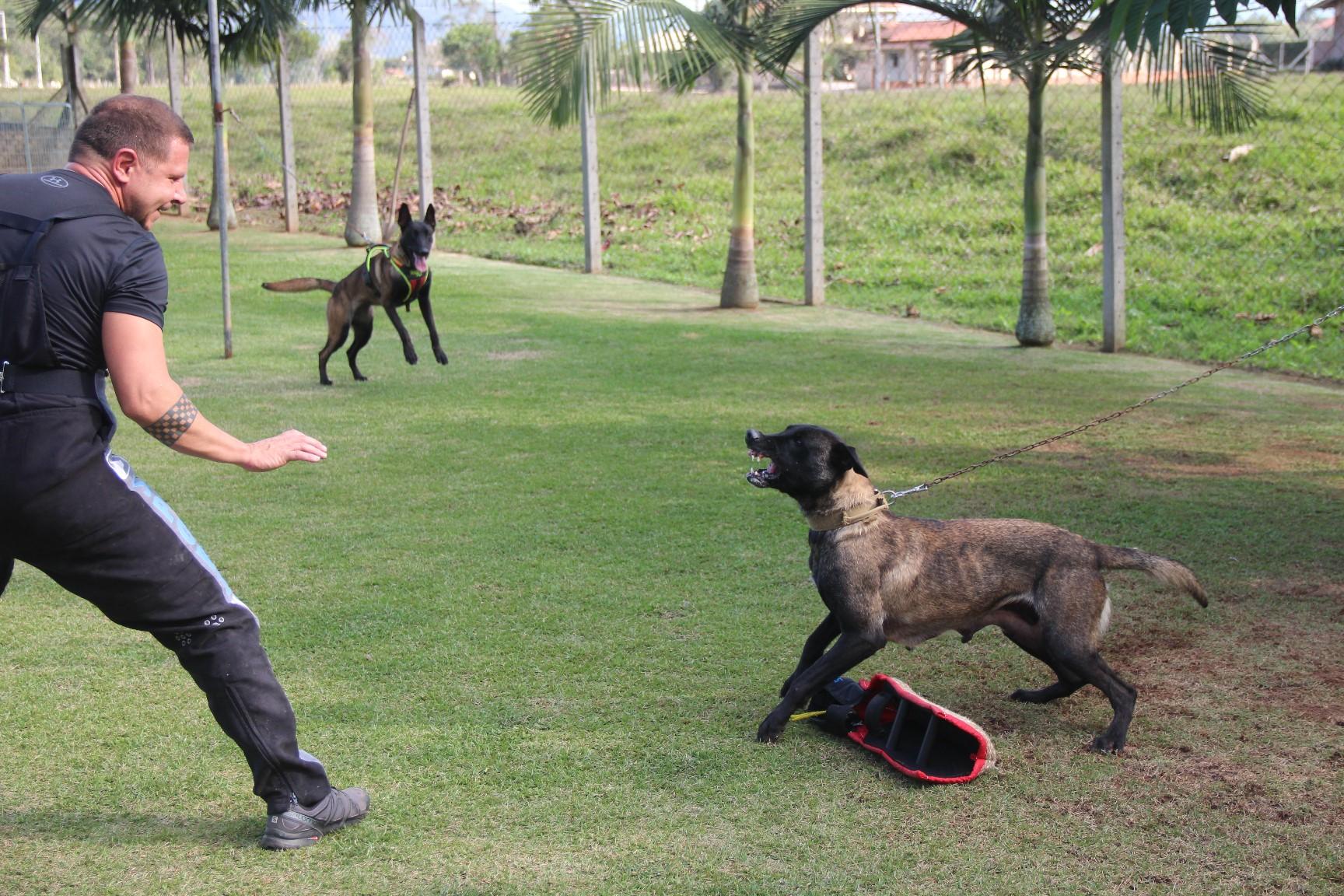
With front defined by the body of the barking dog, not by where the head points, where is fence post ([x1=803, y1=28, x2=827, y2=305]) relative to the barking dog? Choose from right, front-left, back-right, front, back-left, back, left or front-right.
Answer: right

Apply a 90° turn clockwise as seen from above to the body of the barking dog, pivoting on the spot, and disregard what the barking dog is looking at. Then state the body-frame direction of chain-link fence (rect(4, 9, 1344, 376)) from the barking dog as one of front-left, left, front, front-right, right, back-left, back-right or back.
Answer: front

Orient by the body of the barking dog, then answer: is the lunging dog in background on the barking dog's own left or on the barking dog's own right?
on the barking dog's own right

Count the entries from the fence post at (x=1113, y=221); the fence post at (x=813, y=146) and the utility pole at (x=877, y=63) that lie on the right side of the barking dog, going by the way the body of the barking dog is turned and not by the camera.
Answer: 3

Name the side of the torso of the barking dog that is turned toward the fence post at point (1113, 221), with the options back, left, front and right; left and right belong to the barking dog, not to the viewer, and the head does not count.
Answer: right

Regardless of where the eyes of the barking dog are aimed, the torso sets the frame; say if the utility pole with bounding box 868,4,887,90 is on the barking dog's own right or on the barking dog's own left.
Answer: on the barking dog's own right

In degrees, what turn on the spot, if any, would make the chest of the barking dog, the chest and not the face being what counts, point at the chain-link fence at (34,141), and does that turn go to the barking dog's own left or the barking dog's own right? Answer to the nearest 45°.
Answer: approximately 45° to the barking dog's own right

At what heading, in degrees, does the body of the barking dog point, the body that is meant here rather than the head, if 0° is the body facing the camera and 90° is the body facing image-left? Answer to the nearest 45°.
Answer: approximately 90°
